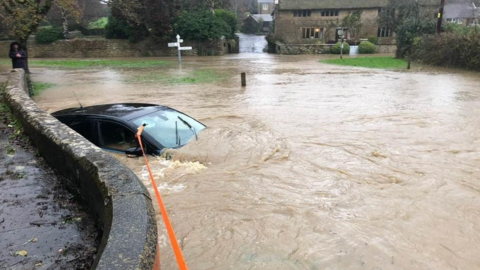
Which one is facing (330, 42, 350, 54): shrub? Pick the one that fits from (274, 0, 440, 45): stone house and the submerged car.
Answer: the stone house

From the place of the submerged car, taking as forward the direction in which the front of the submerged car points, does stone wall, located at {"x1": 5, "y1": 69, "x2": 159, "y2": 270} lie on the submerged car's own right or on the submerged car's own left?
on the submerged car's own right

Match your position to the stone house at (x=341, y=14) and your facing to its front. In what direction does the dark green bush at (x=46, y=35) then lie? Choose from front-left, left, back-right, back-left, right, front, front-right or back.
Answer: front-right

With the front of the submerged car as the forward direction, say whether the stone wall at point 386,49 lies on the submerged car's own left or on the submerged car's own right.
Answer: on the submerged car's own left

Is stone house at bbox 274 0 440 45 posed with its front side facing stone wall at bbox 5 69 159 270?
yes

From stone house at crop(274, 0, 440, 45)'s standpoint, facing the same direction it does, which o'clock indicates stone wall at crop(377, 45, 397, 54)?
The stone wall is roughly at 10 o'clock from the stone house.

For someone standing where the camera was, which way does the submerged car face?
facing the viewer and to the right of the viewer

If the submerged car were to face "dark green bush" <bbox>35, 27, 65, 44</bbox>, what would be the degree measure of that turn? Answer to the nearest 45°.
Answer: approximately 135° to its left

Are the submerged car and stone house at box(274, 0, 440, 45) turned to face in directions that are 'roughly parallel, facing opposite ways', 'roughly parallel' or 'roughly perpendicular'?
roughly perpendicular

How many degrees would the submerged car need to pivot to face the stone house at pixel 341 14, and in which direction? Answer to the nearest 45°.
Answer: approximately 90° to its left

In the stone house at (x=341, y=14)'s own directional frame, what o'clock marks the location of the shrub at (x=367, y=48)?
The shrub is roughly at 11 o'clock from the stone house.

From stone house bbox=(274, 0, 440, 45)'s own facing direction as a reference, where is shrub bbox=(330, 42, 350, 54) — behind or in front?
in front

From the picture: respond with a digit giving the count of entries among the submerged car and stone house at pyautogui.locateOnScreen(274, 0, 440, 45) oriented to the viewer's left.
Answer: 0

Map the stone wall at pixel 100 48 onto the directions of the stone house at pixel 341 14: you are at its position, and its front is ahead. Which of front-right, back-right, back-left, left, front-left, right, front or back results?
front-right

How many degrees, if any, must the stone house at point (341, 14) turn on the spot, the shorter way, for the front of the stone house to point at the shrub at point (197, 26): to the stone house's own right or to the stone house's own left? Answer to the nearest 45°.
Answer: approximately 45° to the stone house's own right
